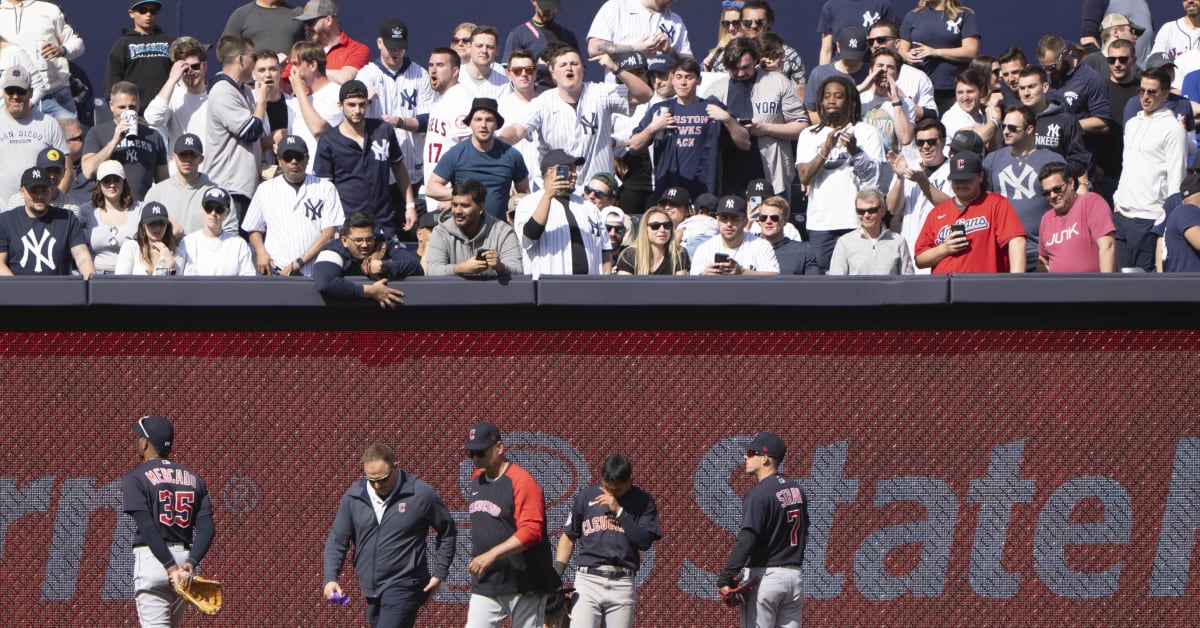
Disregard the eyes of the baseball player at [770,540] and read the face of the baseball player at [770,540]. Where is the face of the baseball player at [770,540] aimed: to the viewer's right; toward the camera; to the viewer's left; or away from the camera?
to the viewer's left

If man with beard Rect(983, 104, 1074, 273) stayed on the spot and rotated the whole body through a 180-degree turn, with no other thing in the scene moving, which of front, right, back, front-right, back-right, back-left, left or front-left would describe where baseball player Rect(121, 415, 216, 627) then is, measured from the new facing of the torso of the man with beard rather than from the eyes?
back-left

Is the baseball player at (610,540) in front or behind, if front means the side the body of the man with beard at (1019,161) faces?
in front

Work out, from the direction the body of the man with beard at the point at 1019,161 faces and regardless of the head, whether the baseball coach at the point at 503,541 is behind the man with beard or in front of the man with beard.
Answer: in front

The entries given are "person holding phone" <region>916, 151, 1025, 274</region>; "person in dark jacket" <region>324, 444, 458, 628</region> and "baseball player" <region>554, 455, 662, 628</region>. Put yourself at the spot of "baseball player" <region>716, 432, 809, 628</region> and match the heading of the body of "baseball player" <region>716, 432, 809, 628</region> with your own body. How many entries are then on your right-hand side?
1

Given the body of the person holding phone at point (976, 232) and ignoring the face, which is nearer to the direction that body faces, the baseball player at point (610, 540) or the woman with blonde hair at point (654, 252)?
the baseball player

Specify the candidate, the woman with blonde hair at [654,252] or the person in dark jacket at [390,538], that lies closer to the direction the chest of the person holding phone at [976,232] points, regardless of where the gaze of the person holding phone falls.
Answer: the person in dark jacket

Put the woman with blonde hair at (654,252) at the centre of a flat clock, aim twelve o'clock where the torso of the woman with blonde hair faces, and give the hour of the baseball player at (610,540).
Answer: The baseball player is roughly at 12 o'clock from the woman with blonde hair.

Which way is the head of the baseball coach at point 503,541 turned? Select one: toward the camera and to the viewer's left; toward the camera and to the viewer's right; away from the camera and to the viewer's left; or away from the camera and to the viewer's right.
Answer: toward the camera and to the viewer's left

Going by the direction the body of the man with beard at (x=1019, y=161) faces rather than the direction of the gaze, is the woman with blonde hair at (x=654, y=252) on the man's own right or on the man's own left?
on the man's own right
